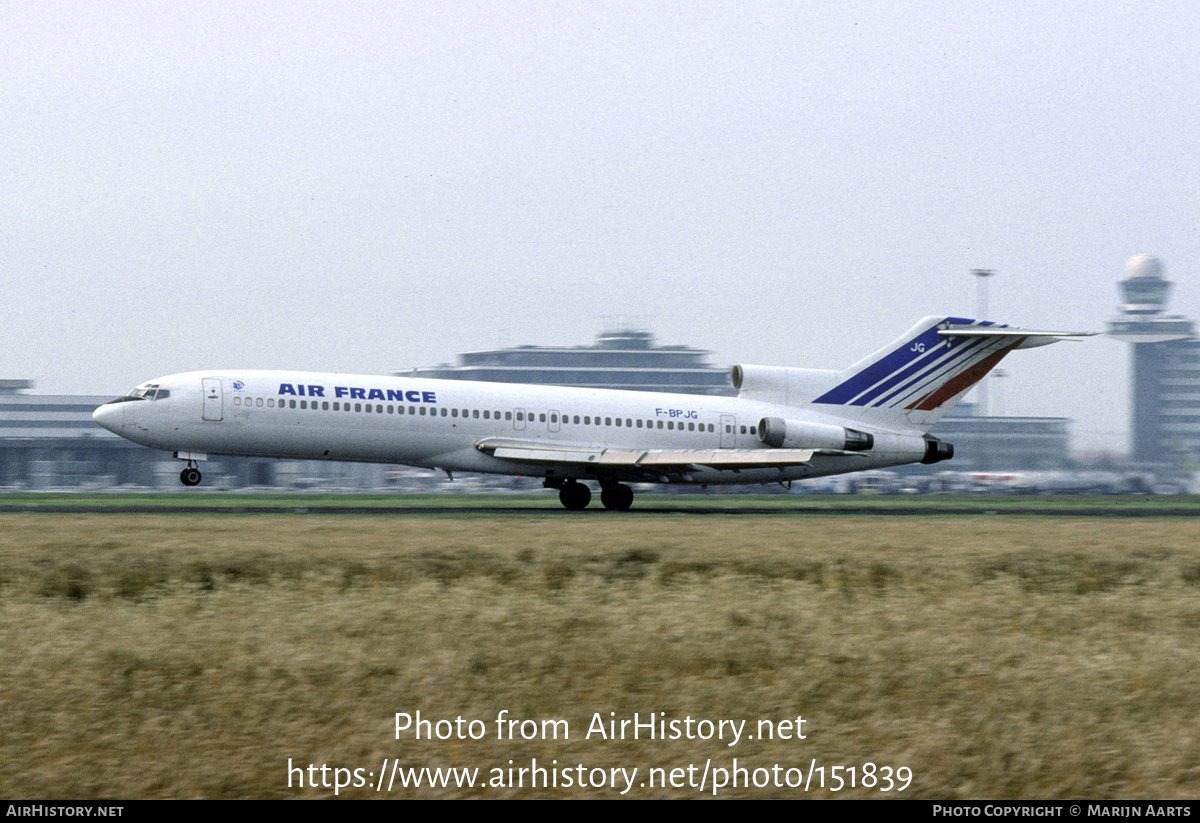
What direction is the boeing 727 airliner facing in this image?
to the viewer's left
